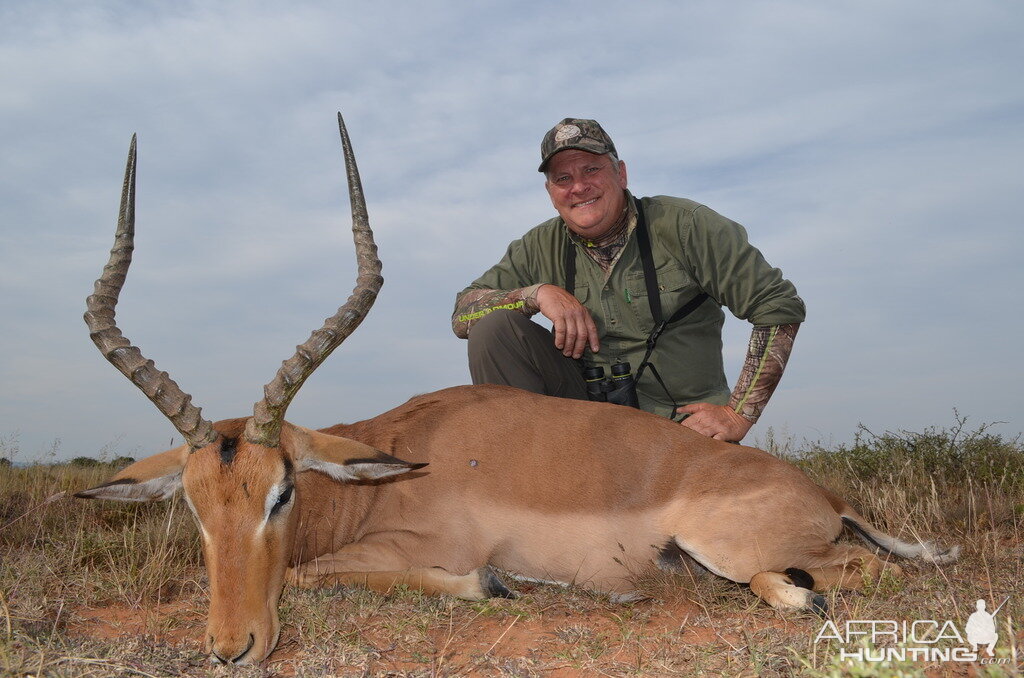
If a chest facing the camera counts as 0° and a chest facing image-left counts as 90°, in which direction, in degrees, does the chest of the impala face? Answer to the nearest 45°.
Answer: approximately 90°
